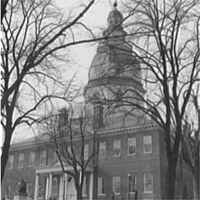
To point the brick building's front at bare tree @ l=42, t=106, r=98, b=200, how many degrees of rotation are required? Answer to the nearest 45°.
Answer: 0° — it already faces it

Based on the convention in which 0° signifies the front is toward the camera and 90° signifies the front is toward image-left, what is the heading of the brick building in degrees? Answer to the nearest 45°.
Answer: approximately 45°
